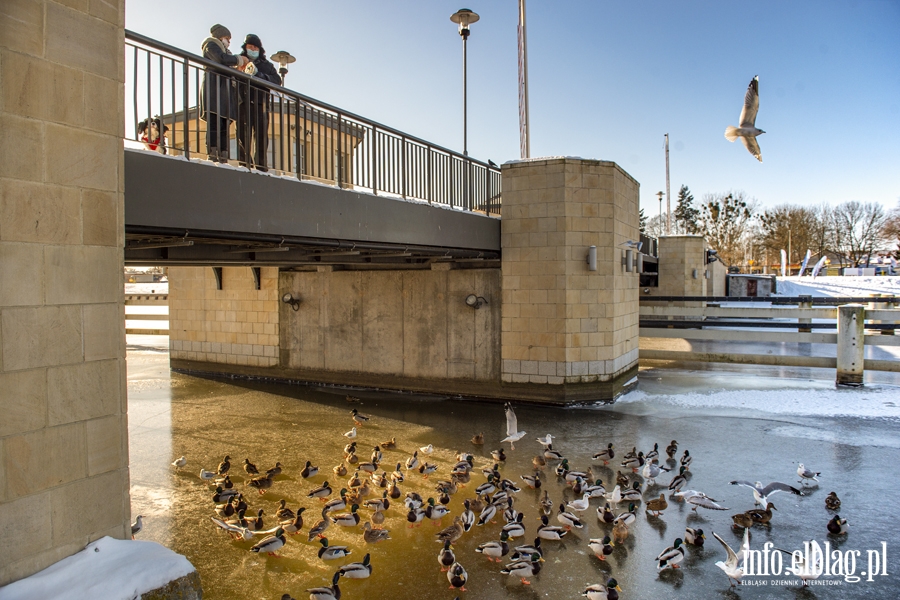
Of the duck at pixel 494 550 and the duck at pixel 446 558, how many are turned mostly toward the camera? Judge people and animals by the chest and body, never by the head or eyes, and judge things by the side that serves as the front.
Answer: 1

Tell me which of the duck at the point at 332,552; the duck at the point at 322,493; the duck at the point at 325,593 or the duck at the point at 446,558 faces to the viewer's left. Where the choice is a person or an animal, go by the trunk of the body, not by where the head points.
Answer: the duck at the point at 332,552

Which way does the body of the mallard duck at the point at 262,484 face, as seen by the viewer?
to the viewer's right

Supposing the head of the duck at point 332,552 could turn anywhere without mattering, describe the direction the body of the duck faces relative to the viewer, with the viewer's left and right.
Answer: facing to the left of the viewer

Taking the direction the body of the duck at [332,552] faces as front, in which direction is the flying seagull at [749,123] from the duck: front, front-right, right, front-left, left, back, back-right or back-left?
back-right
